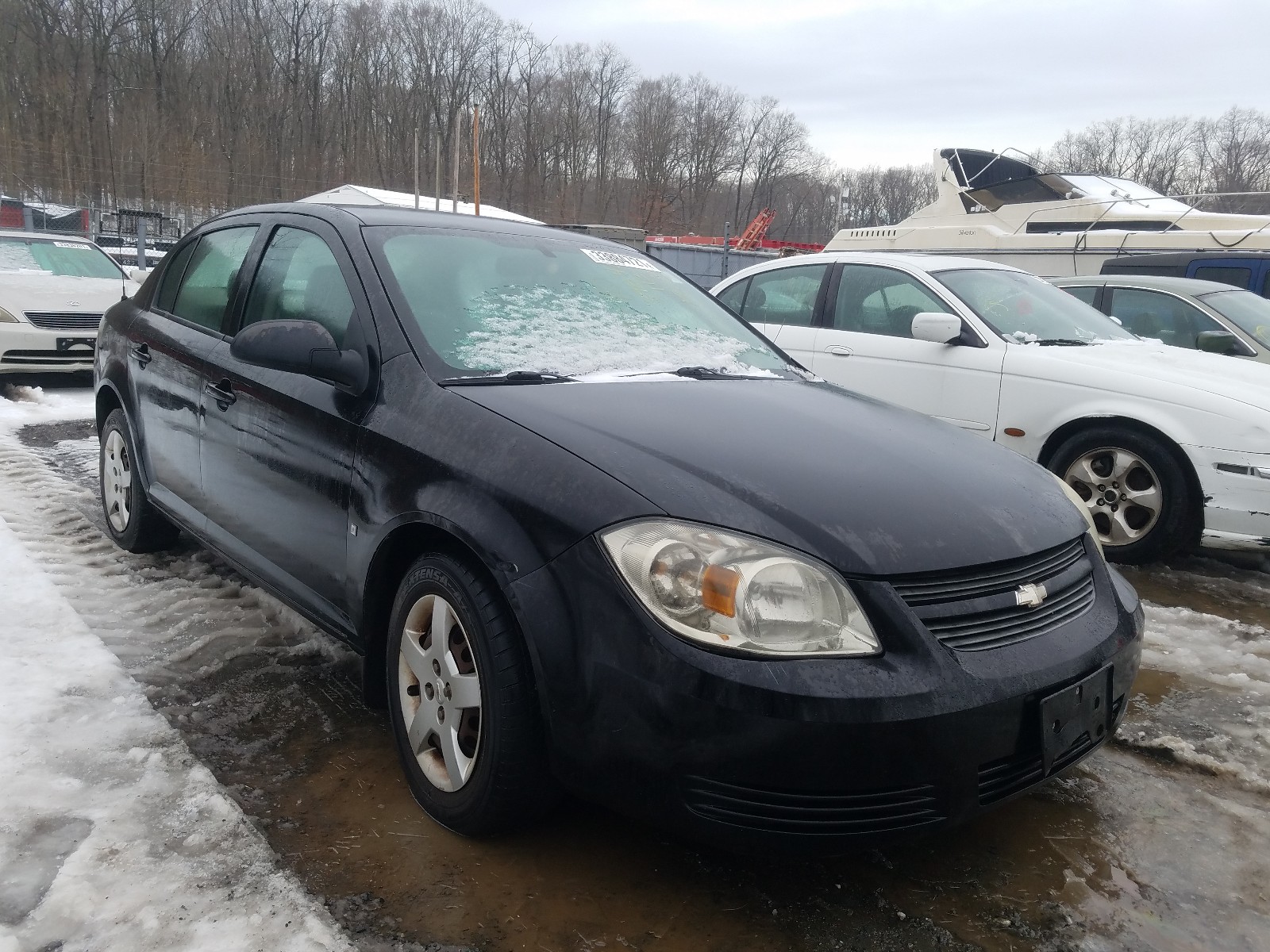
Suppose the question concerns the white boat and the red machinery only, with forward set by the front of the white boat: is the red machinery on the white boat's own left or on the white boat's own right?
on the white boat's own left

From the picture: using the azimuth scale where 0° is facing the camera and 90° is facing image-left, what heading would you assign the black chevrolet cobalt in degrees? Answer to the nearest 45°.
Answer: approximately 315°

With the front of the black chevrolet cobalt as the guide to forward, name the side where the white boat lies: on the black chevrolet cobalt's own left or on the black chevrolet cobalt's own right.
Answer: on the black chevrolet cobalt's own left

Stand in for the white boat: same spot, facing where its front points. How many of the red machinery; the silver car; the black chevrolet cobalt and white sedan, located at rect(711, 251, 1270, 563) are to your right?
3

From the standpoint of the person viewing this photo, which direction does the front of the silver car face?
facing the viewer and to the right of the viewer

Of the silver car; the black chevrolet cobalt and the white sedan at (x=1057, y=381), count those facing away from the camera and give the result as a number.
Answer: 0

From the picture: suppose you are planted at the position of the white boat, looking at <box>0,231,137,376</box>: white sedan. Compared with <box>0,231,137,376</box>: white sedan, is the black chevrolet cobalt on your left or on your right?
left

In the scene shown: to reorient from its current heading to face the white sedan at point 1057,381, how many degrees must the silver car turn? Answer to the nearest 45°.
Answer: approximately 45° to its right

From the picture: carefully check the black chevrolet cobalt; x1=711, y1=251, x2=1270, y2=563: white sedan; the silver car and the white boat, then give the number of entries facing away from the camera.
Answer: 0

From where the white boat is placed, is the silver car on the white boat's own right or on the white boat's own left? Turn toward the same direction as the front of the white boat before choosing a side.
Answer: on the white boat's own right

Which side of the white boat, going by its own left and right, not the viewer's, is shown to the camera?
right
